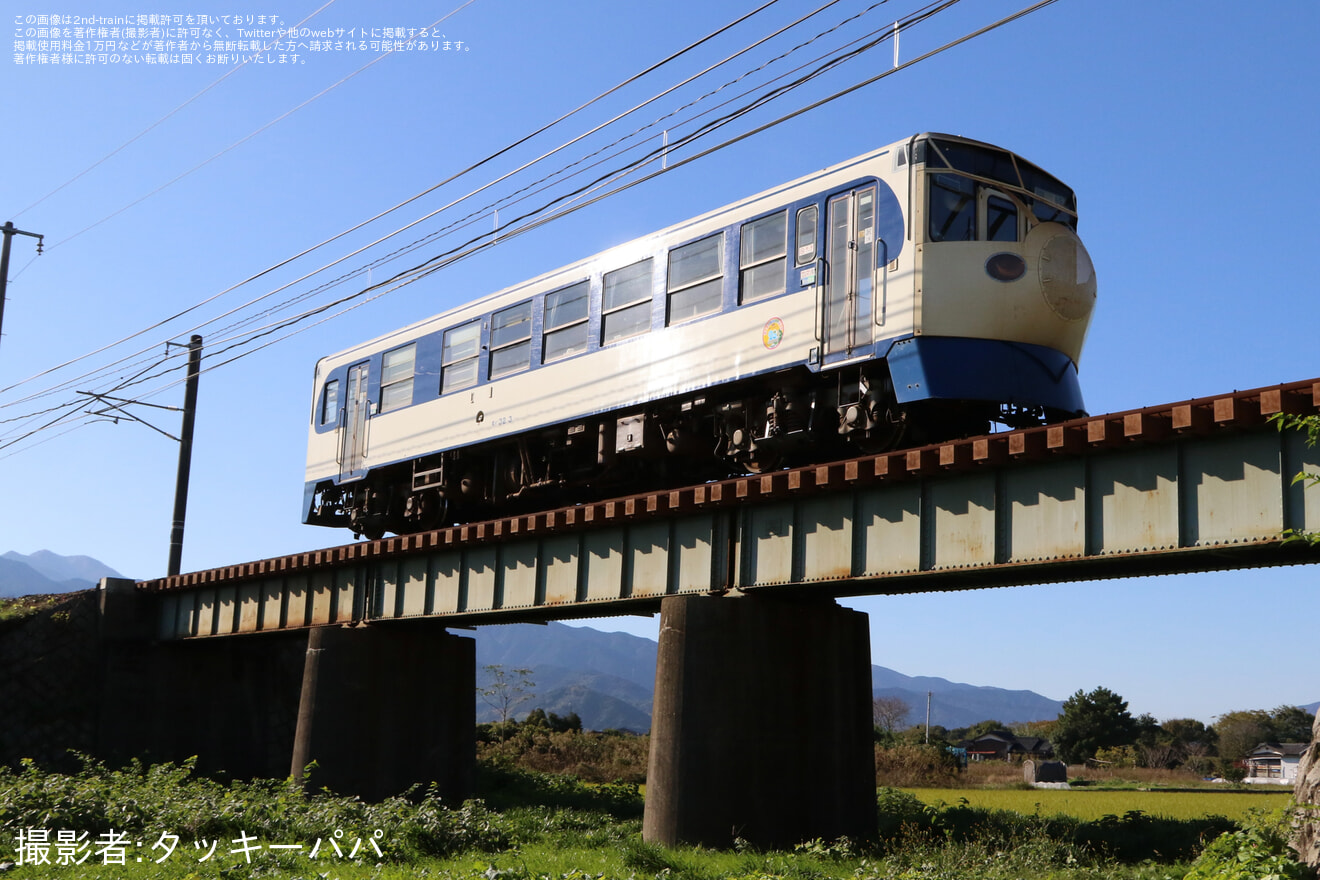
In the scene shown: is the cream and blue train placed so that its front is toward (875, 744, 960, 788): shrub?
no

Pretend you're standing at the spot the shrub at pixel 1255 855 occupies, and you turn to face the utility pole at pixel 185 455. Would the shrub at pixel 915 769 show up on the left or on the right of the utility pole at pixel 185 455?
right

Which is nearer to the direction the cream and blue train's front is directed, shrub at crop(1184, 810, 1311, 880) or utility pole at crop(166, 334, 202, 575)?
the shrub

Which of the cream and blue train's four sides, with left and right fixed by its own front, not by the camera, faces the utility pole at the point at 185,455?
back

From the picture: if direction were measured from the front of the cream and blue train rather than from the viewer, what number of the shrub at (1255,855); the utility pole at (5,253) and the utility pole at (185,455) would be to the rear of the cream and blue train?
2

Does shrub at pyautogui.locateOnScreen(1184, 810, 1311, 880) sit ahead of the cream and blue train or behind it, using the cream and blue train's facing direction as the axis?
ahead

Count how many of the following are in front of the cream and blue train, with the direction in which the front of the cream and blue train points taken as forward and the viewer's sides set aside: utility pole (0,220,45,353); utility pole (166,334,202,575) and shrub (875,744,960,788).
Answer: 0

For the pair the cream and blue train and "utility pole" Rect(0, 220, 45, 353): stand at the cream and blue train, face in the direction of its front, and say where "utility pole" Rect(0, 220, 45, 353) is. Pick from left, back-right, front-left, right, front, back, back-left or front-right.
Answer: back

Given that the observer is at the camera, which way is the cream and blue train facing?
facing the viewer and to the right of the viewer
